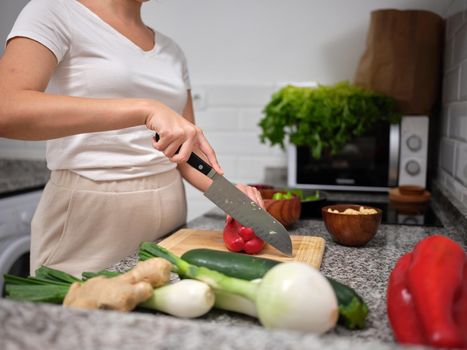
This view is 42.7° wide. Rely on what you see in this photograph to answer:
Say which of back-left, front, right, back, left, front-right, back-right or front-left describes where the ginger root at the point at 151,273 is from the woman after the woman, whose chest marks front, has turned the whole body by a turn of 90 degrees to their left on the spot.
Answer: back-right

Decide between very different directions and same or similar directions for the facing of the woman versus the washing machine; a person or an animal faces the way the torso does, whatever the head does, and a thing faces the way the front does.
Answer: same or similar directions

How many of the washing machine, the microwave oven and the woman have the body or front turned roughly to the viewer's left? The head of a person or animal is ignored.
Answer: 0

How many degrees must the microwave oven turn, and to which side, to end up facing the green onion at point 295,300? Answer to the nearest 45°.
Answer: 0° — it already faces it

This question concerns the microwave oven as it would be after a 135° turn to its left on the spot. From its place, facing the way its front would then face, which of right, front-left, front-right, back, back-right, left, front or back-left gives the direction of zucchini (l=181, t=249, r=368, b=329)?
back-right

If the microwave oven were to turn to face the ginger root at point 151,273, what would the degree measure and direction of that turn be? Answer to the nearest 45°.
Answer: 0° — it already faces it

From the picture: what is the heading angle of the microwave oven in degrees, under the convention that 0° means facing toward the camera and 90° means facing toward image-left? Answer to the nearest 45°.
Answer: approximately 0°

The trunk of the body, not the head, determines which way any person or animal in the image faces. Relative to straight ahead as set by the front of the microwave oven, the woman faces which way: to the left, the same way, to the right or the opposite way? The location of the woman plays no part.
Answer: to the left

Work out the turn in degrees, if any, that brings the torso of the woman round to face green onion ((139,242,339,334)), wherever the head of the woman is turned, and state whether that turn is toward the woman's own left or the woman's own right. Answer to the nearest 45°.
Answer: approximately 45° to the woman's own right

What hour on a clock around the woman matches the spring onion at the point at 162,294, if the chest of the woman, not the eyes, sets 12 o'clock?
The spring onion is roughly at 1 o'clock from the woman.
